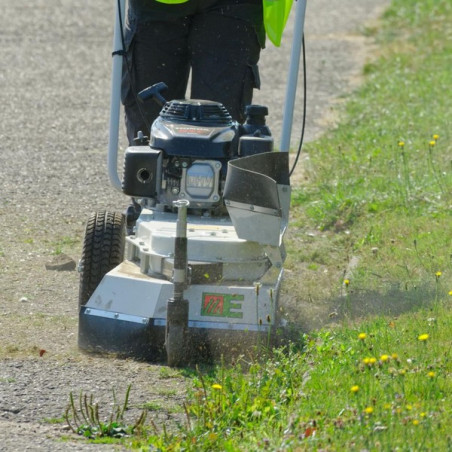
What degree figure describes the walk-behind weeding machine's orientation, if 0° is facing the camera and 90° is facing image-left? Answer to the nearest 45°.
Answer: approximately 0°

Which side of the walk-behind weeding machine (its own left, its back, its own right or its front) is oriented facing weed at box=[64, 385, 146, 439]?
front
